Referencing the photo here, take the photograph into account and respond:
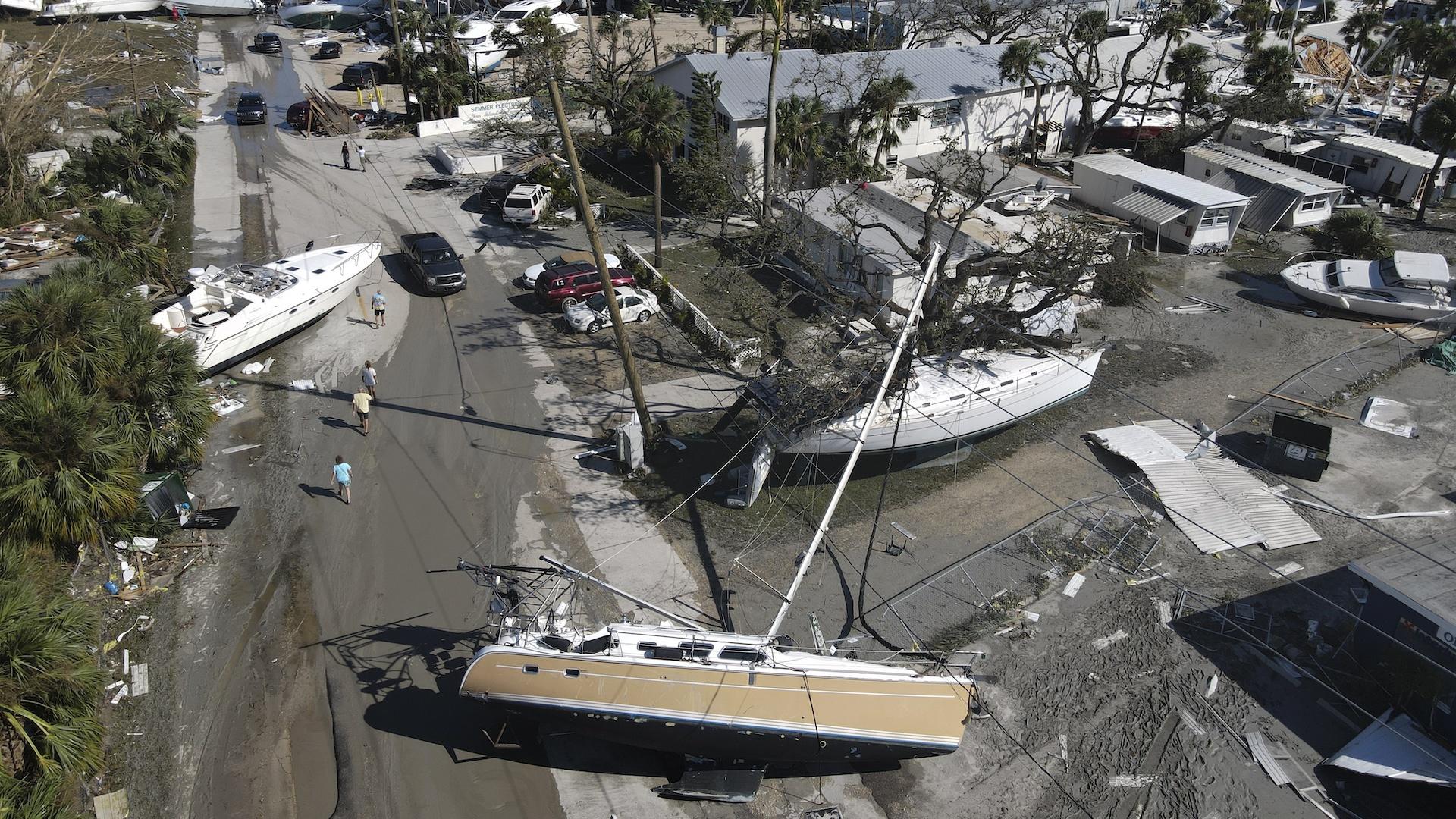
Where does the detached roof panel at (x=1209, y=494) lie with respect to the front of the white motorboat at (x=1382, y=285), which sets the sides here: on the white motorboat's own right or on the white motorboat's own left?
on the white motorboat's own left

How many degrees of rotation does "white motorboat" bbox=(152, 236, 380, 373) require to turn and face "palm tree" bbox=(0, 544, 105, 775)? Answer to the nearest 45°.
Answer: approximately 135° to its right

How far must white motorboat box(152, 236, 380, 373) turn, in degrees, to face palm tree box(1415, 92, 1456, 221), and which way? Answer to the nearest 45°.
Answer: approximately 45° to its right

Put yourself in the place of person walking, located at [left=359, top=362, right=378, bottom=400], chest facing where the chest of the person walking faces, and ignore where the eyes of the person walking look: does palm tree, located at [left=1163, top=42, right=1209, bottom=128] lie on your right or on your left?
on your right

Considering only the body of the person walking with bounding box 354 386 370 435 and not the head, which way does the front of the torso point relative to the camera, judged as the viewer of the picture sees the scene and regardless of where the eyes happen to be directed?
away from the camera

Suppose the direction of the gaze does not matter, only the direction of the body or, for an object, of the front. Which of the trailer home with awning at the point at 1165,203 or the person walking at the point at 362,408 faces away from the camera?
the person walking

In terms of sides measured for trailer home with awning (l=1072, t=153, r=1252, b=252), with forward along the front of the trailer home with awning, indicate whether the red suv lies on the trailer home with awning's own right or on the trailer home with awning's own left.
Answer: on the trailer home with awning's own right

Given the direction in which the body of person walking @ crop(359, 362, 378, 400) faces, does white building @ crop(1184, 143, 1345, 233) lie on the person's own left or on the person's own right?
on the person's own right

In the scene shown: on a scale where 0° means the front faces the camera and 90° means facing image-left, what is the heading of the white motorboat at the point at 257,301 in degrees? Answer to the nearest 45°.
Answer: approximately 225°

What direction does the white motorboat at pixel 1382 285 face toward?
to the viewer's left

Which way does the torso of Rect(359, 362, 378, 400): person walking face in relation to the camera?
away from the camera

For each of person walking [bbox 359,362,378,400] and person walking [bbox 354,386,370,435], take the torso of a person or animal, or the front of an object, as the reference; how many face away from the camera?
2

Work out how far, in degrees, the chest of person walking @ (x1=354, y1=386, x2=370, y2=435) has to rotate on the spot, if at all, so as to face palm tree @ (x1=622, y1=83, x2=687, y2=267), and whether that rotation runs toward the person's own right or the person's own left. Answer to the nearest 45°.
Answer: approximately 45° to the person's own right
